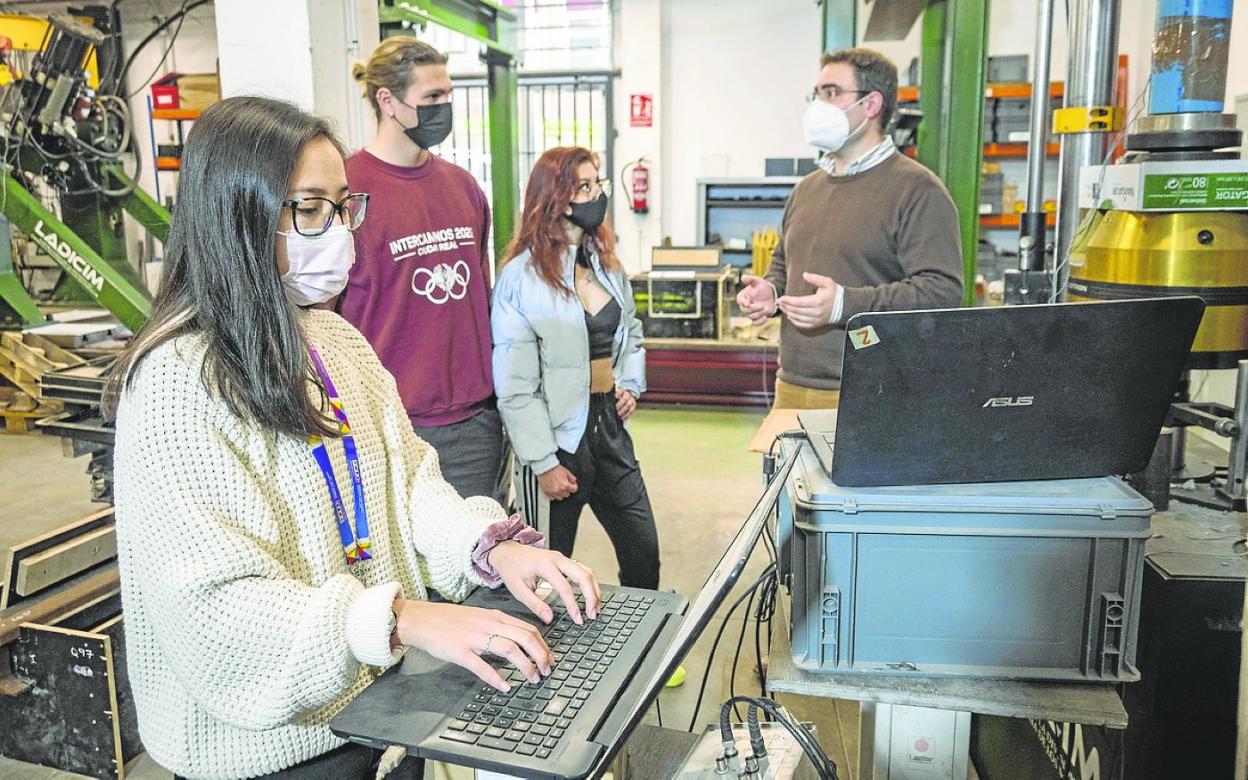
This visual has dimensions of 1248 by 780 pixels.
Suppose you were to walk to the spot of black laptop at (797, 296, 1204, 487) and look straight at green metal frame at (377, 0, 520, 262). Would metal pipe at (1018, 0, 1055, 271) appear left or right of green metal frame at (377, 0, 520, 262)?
right

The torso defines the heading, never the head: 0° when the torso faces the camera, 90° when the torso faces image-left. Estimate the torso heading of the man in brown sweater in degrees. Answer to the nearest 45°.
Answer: approximately 45°

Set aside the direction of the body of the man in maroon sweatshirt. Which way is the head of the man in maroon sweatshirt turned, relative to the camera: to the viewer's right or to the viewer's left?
to the viewer's right

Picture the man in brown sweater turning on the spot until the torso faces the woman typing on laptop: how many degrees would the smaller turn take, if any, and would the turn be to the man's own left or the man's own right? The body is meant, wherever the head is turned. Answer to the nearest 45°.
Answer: approximately 45° to the man's own left
